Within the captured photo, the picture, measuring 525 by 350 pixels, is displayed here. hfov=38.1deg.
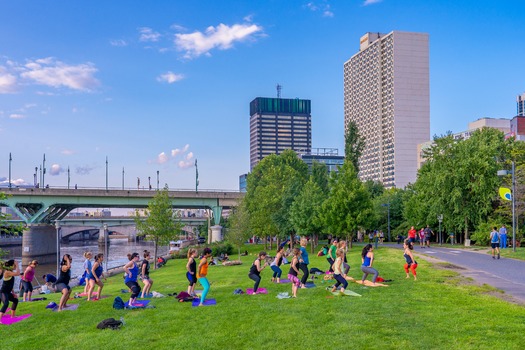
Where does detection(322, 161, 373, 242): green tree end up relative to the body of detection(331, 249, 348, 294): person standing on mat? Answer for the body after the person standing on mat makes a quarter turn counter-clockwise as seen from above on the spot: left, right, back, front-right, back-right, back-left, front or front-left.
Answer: front

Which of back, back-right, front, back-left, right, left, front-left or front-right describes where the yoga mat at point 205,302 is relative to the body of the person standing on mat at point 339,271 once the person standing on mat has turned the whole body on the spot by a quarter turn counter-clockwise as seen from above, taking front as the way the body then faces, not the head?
left

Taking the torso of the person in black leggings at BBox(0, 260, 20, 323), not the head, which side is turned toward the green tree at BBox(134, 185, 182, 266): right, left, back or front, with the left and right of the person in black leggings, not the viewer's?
left

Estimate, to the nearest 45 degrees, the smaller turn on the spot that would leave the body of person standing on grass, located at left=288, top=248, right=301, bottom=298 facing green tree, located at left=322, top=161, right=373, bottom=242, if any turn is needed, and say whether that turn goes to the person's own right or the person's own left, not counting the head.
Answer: approximately 90° to the person's own left
